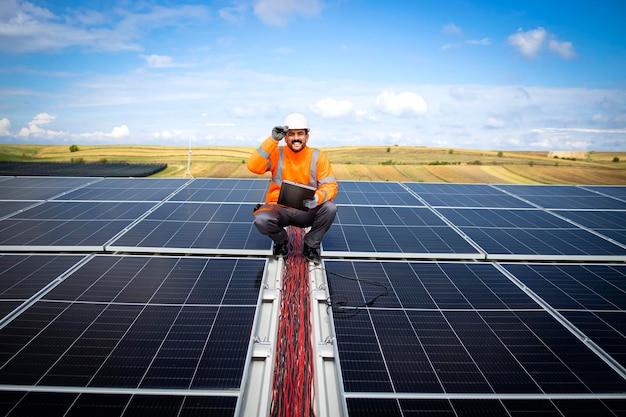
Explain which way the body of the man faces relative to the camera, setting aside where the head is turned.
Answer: toward the camera

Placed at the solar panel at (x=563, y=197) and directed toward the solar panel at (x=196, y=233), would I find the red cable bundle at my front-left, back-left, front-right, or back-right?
front-left

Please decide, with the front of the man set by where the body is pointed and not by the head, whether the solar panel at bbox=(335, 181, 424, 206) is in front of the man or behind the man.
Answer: behind

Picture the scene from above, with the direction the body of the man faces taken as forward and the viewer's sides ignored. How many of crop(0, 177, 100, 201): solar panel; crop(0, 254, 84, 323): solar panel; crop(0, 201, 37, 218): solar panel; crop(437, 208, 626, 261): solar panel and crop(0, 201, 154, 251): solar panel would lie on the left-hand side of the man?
1

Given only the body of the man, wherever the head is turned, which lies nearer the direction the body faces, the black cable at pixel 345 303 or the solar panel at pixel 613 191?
the black cable

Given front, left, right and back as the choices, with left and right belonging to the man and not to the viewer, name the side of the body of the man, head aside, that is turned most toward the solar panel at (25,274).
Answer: right

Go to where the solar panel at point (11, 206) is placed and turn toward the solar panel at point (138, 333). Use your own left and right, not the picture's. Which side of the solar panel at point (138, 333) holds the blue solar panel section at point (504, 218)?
left

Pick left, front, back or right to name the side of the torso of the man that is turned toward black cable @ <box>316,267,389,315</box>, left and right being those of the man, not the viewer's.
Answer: front

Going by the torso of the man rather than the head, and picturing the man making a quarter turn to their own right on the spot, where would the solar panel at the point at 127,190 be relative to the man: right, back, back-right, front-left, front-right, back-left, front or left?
front-right

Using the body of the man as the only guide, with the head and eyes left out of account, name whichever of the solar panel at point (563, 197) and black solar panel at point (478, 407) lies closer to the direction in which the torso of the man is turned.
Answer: the black solar panel

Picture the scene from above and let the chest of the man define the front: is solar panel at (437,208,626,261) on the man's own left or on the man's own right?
on the man's own left

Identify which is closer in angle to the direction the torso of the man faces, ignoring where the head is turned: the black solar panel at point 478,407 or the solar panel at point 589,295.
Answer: the black solar panel
